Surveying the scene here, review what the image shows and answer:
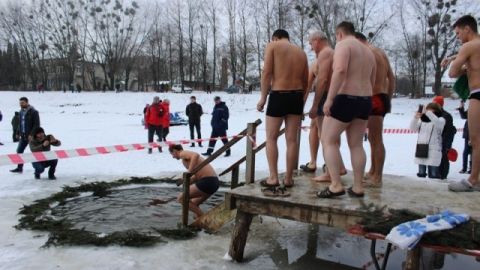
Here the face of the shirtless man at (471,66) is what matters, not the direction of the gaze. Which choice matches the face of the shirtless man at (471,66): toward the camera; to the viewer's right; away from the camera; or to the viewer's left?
to the viewer's left

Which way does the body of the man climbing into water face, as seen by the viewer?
to the viewer's left

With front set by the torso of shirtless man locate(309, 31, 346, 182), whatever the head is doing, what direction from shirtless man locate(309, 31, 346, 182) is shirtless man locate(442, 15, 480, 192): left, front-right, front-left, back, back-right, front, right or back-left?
back

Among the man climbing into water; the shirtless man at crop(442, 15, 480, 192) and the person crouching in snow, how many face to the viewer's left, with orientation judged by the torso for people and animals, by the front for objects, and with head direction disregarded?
2

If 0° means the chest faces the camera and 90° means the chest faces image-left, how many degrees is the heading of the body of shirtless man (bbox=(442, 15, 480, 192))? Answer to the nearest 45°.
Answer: approximately 90°

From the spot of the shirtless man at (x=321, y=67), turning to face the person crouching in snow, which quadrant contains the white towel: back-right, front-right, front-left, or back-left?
back-left

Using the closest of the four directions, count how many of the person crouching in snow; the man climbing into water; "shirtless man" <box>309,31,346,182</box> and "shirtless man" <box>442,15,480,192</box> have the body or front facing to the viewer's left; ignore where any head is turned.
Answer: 3

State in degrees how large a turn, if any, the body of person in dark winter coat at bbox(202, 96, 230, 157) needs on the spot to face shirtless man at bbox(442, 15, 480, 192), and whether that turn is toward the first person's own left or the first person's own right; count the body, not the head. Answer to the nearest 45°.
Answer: approximately 45° to the first person's own left

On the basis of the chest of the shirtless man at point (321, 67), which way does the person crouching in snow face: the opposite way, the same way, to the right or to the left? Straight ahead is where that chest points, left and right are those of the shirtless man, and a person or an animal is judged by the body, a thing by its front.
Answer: the opposite way
